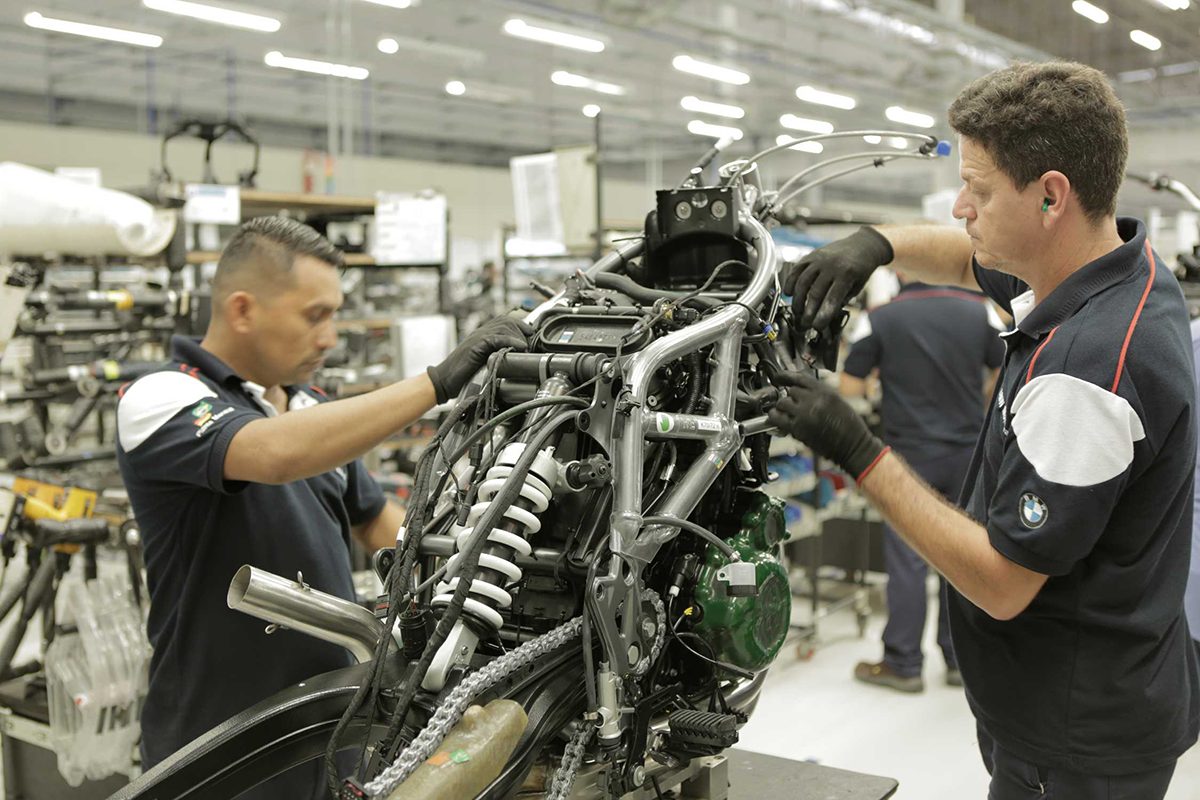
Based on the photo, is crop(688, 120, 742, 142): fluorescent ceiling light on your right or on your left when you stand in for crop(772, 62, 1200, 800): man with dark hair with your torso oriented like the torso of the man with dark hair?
on your right

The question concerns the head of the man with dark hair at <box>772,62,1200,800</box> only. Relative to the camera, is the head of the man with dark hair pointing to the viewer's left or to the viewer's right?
to the viewer's left

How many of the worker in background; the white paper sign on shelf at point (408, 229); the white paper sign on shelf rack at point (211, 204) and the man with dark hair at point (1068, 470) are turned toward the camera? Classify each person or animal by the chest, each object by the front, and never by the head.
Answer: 2

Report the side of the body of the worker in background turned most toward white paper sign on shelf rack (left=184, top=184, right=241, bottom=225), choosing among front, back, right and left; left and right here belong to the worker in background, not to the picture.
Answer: left

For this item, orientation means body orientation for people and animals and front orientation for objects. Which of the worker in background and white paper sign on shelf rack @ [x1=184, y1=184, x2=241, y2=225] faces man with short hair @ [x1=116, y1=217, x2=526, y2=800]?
the white paper sign on shelf rack

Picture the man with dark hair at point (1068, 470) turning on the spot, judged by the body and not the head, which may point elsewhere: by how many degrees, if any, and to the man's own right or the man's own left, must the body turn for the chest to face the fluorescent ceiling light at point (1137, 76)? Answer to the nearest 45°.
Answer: approximately 90° to the man's own right

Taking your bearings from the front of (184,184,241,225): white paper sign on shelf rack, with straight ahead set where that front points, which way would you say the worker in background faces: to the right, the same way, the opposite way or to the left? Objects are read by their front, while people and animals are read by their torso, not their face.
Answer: the opposite way

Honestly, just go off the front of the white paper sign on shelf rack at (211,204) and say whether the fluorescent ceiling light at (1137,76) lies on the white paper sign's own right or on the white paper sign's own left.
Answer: on the white paper sign's own left

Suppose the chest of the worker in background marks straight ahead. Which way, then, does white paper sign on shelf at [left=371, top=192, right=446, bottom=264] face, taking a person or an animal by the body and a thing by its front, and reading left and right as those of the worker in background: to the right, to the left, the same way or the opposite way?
the opposite way

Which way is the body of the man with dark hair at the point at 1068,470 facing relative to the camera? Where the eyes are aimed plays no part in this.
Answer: to the viewer's left
